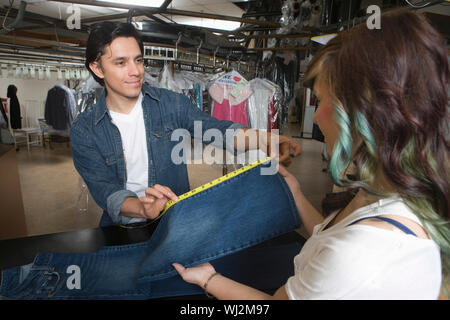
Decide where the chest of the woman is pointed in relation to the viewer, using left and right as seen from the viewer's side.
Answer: facing away from the viewer and to the left of the viewer

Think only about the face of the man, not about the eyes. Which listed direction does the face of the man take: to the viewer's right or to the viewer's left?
to the viewer's right

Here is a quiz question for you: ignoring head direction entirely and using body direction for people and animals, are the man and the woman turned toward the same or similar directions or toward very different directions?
very different directions

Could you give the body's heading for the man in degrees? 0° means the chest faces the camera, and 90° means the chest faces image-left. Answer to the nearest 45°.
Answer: approximately 315°

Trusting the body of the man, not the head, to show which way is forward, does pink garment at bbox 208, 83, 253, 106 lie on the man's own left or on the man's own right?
on the man's own left
